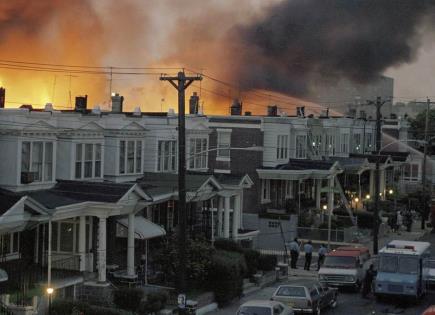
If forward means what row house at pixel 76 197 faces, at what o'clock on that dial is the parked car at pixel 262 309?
The parked car is roughly at 12 o'clock from the row house.

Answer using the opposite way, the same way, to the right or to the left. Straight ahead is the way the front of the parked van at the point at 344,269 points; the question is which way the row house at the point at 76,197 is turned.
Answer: to the left

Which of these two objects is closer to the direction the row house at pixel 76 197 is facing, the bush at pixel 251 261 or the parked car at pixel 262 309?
the parked car

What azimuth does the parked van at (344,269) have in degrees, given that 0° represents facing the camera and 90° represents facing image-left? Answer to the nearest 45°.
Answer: approximately 45°

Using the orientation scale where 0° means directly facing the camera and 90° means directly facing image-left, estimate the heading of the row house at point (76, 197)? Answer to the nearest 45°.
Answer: approximately 315°

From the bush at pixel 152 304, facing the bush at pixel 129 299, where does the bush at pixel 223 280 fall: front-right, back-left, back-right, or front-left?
back-right
